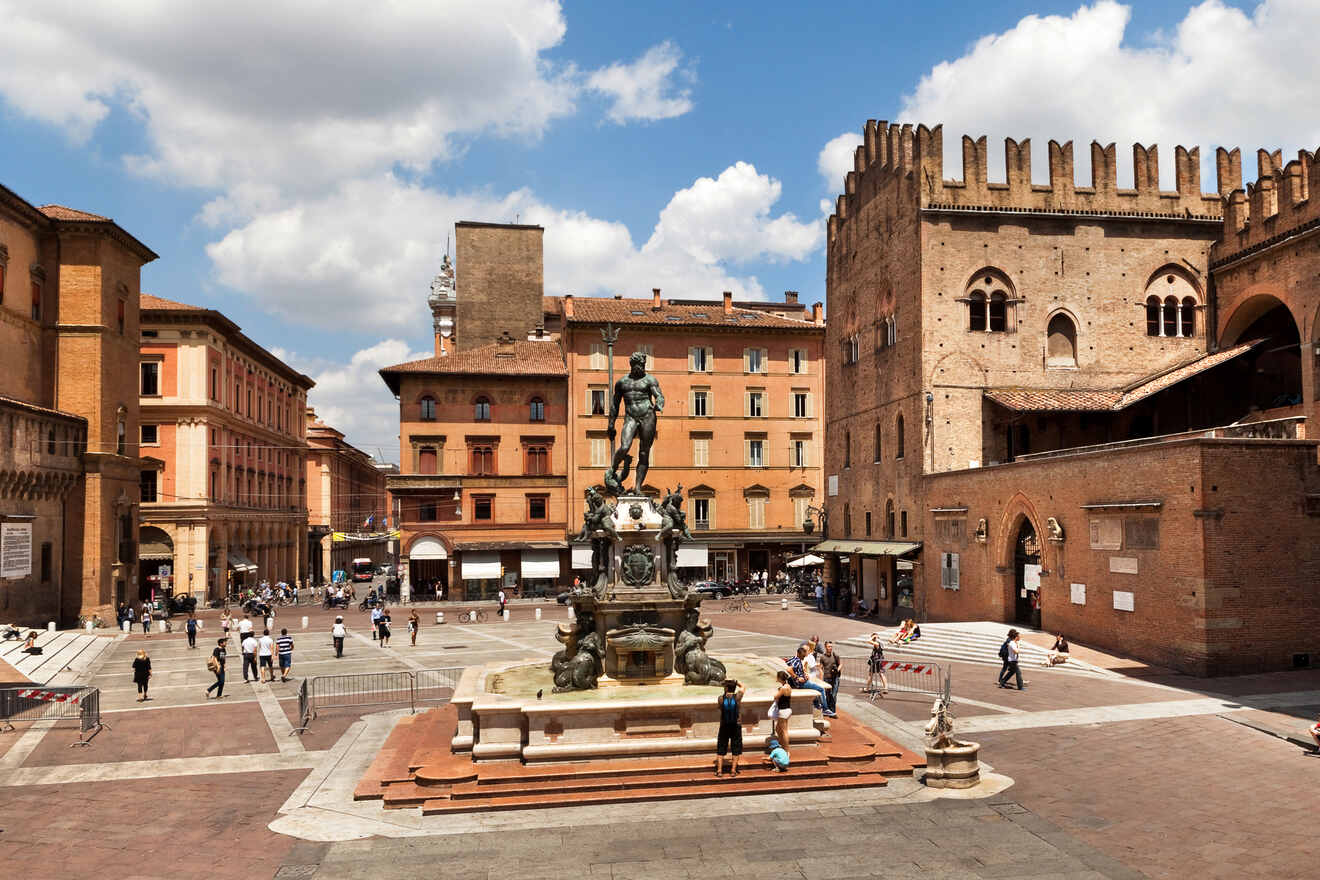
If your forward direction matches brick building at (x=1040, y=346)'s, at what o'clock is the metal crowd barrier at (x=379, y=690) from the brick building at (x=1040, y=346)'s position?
The metal crowd barrier is roughly at 1 o'clock from the brick building.

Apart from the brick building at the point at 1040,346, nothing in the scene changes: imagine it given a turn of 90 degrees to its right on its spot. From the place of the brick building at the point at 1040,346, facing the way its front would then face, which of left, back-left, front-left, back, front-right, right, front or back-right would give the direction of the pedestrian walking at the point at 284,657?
front-left

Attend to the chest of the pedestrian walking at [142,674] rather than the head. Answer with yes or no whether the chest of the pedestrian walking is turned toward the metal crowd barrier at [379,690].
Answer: no

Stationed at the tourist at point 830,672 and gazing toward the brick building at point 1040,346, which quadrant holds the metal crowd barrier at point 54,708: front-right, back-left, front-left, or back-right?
back-left

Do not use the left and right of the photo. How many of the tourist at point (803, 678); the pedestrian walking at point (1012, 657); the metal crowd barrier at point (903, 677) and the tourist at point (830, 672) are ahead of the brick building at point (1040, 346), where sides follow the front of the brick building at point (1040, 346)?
4

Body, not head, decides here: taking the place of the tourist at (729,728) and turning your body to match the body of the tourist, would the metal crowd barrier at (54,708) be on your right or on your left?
on your left

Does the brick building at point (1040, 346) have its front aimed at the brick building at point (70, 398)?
no

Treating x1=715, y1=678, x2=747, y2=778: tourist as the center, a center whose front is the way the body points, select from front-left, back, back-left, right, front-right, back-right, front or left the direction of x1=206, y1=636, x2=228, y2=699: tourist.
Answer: front-left

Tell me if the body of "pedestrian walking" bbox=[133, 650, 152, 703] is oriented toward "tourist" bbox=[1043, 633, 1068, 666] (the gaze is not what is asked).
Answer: no

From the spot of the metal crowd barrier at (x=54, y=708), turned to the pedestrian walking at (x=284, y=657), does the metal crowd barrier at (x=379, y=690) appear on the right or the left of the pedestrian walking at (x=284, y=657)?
right

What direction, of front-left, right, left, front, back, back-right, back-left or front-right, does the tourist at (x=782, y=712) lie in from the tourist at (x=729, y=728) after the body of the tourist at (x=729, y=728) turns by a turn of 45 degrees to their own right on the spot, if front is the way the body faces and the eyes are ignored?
front

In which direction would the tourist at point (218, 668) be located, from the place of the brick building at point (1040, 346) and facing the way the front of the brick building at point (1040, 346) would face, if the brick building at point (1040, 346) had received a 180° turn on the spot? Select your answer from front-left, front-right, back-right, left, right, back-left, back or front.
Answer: back-left

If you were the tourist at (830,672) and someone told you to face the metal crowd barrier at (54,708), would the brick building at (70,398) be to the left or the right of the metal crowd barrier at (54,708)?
right

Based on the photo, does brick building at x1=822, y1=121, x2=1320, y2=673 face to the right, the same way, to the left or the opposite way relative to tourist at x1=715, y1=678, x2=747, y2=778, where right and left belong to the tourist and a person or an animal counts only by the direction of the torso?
the opposite way

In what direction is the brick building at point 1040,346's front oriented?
toward the camera

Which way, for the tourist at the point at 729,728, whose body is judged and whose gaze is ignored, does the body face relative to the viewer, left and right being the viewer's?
facing away from the viewer
